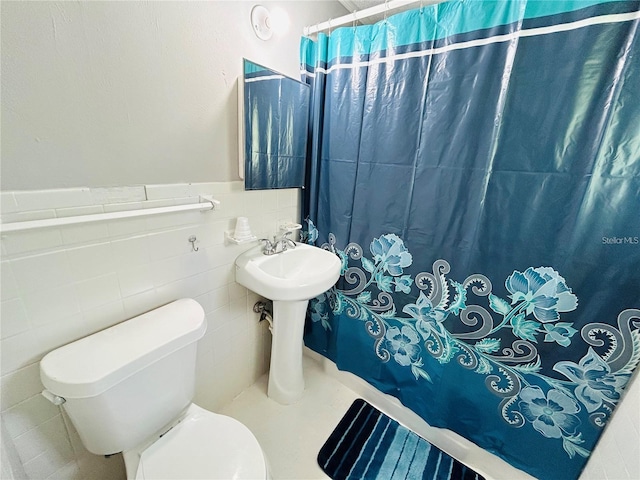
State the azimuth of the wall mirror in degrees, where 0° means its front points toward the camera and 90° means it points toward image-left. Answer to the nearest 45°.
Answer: approximately 315°

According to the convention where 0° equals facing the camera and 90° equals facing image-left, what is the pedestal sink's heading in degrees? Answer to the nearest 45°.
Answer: approximately 315°

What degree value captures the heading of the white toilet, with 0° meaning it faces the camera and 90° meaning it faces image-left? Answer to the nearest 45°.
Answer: approximately 315°

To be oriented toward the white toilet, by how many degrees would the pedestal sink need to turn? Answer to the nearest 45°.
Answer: approximately 90° to its right

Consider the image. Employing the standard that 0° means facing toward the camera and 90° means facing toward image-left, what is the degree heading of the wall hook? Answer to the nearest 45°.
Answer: approximately 315°
